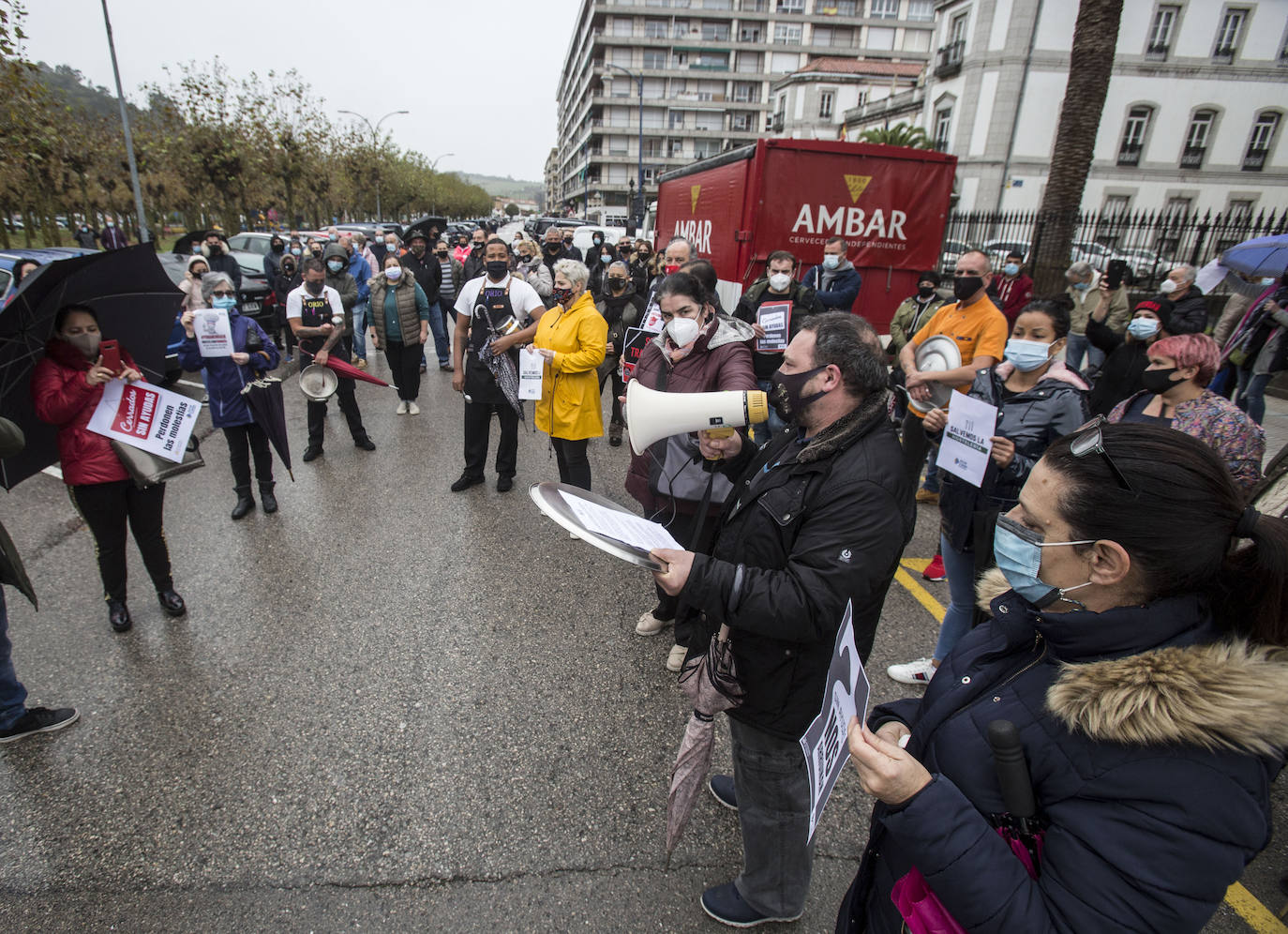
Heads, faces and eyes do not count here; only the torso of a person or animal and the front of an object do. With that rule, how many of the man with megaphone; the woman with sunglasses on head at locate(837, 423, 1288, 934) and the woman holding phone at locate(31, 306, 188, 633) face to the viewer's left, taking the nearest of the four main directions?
2

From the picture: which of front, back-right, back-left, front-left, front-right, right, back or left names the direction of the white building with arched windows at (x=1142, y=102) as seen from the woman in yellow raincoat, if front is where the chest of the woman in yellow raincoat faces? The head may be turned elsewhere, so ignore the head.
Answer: back

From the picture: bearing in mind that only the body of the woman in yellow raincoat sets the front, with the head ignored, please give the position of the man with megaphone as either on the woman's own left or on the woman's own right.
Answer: on the woman's own left

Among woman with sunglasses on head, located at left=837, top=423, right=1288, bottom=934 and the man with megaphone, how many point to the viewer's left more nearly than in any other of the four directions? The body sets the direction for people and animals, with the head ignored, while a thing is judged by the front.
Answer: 2

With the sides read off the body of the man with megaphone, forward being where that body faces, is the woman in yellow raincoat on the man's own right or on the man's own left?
on the man's own right

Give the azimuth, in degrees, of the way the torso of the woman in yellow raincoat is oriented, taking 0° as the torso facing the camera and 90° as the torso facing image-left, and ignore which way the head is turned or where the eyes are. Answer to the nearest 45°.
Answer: approximately 45°

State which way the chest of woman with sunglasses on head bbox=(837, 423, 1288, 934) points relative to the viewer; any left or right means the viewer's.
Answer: facing to the left of the viewer

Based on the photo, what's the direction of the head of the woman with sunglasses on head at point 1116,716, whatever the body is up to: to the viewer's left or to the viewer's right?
to the viewer's left

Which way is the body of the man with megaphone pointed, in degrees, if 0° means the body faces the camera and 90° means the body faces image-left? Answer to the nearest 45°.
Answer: approximately 90°

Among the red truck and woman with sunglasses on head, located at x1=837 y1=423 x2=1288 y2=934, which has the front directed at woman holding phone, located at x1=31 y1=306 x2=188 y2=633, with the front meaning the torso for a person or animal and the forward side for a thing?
the woman with sunglasses on head
